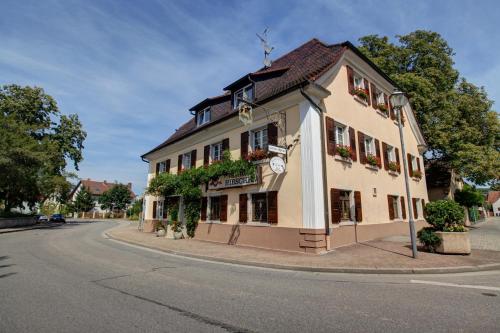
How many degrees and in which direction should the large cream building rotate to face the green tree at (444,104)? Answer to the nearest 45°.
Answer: approximately 180°

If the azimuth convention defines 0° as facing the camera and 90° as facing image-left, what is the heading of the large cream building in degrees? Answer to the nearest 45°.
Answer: approximately 45°

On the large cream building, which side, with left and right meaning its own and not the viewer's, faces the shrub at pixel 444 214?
left

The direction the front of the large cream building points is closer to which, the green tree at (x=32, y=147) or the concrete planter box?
the green tree

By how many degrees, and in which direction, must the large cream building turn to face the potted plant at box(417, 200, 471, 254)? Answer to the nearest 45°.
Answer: approximately 90° to its left

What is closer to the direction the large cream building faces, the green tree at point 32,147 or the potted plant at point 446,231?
the green tree
